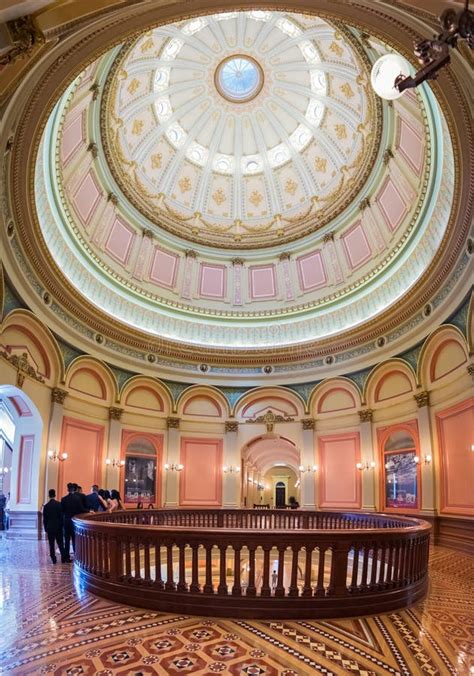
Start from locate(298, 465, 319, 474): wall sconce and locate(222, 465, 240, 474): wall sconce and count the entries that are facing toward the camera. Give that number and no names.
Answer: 2

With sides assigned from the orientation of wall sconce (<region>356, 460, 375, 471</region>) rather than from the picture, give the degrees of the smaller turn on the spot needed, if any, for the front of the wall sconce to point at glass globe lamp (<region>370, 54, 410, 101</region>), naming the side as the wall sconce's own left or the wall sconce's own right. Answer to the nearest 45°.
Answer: approximately 45° to the wall sconce's own left

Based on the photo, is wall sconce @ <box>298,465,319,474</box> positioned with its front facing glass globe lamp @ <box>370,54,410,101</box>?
yes

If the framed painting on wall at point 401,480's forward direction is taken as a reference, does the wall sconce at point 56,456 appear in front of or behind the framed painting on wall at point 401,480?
in front

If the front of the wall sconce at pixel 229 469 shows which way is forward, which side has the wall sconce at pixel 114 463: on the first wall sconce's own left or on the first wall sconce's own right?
on the first wall sconce's own right

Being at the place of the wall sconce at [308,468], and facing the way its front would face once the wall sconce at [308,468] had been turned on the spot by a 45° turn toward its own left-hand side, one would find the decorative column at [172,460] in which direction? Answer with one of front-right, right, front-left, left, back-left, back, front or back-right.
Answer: back-right

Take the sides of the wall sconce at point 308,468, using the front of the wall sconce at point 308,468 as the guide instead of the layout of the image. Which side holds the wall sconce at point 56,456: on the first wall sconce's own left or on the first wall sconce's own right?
on the first wall sconce's own right

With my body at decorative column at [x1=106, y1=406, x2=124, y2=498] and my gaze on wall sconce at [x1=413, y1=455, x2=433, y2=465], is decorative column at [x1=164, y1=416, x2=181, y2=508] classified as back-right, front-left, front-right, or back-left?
front-left

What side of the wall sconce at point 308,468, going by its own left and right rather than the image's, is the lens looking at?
front

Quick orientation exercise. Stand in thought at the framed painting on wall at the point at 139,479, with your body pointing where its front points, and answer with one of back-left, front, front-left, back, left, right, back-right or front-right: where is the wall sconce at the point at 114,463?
right

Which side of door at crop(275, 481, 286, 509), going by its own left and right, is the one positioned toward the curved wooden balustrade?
front

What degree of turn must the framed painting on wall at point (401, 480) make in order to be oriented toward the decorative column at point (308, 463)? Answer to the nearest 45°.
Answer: approximately 90° to its right

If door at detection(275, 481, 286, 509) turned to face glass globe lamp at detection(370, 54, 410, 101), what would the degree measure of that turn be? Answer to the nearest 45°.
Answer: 0° — it already faces it

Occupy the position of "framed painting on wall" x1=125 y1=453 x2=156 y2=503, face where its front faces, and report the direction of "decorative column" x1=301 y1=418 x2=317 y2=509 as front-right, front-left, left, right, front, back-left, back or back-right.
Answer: front-left

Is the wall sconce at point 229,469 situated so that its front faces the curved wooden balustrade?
yes

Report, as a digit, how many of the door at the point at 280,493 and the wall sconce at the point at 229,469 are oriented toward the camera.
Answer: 2

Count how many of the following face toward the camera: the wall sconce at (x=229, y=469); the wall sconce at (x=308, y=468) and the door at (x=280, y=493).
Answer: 3
